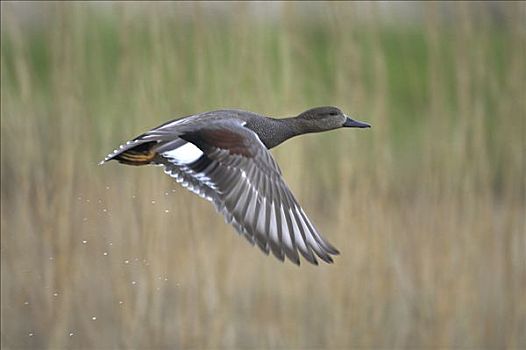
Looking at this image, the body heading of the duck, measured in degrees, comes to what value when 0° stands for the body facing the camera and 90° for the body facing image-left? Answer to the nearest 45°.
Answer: approximately 270°
